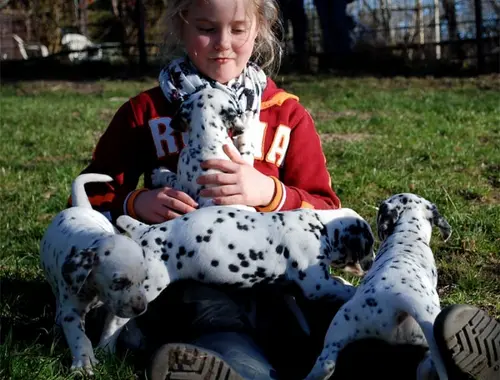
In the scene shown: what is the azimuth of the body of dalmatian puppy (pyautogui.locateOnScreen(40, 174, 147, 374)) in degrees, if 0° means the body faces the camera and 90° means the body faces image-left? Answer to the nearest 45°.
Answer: approximately 315°

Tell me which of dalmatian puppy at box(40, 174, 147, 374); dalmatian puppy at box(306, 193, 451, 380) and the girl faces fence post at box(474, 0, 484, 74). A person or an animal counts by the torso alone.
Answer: dalmatian puppy at box(306, 193, 451, 380)

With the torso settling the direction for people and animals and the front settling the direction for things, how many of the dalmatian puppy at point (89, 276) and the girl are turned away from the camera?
0

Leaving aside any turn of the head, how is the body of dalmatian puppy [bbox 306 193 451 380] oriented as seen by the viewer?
away from the camera

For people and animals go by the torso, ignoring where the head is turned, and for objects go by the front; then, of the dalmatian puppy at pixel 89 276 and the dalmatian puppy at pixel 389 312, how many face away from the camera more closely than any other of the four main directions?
1

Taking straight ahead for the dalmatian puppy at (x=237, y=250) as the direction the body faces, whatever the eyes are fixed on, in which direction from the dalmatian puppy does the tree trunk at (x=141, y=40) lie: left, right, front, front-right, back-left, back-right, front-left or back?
left

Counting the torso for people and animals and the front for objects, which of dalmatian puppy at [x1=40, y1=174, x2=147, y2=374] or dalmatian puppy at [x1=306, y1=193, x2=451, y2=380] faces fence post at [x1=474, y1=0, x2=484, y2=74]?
dalmatian puppy at [x1=306, y1=193, x2=451, y2=380]

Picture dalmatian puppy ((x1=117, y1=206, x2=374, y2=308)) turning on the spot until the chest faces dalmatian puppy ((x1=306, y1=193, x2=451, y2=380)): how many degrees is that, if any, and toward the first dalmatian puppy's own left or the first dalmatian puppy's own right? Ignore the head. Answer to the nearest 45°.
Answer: approximately 45° to the first dalmatian puppy's own right

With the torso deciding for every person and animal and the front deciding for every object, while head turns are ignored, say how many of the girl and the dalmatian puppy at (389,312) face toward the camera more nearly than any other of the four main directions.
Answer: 1

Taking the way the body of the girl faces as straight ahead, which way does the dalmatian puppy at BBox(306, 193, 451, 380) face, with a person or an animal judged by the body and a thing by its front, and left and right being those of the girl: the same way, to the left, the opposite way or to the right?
the opposite way

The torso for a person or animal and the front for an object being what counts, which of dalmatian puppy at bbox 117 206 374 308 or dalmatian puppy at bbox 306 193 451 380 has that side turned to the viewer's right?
dalmatian puppy at bbox 117 206 374 308

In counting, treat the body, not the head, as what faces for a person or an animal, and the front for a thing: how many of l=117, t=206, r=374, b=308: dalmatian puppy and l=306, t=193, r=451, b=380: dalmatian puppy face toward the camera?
0

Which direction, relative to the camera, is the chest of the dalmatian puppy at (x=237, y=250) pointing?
to the viewer's right
